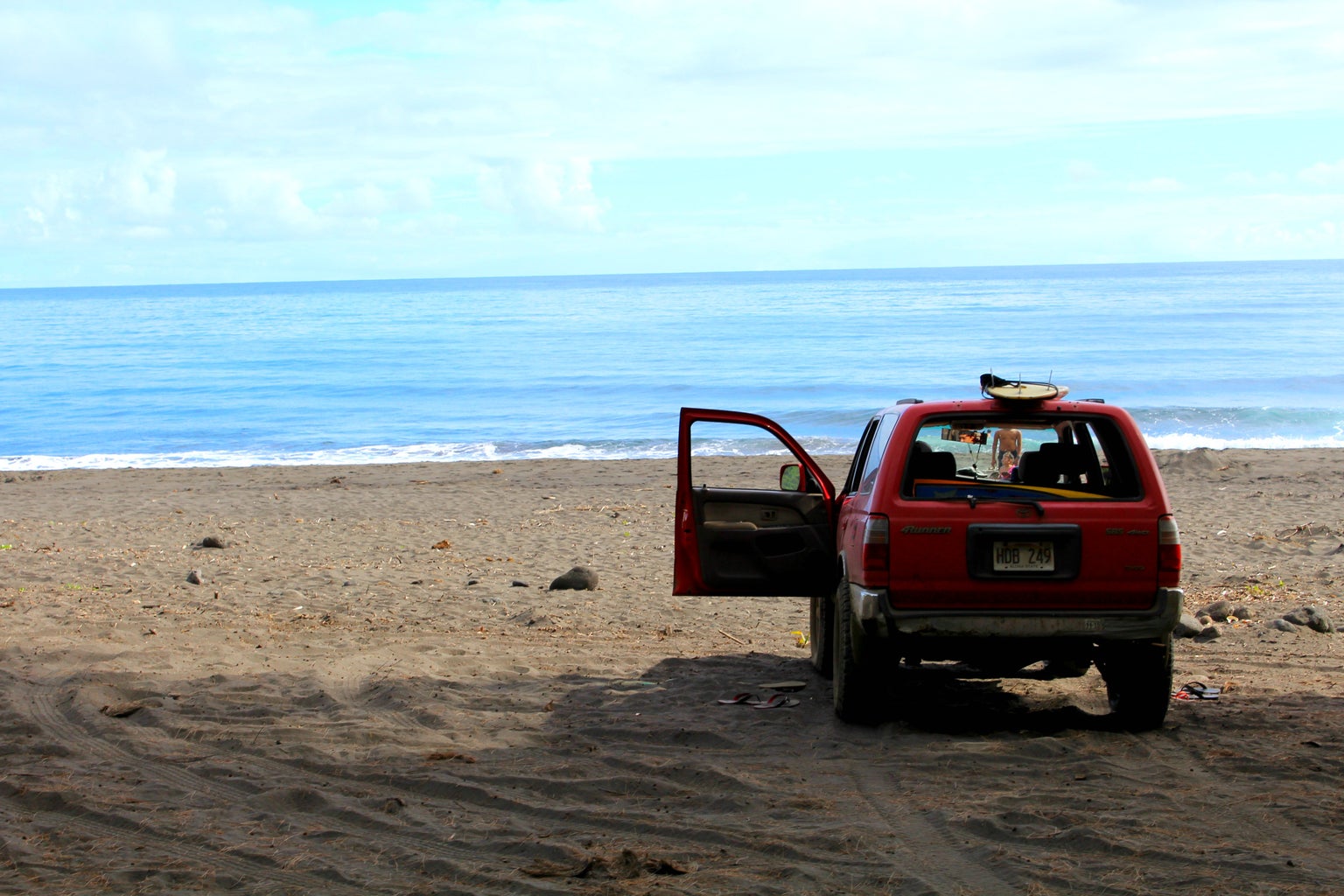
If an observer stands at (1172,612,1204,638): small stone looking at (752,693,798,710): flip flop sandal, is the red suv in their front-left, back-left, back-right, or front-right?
front-left

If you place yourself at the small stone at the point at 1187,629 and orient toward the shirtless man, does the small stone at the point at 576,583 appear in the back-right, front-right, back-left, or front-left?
front-left

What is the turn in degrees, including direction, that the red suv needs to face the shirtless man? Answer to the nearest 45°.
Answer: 0° — it already faces them

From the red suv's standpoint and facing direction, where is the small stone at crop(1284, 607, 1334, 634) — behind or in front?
in front

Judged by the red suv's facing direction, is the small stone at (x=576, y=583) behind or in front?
in front

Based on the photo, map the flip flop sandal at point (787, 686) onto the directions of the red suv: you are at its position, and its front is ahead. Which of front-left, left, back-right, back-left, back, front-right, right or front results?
front-left

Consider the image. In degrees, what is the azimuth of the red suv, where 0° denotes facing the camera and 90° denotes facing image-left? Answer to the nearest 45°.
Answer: approximately 180°
